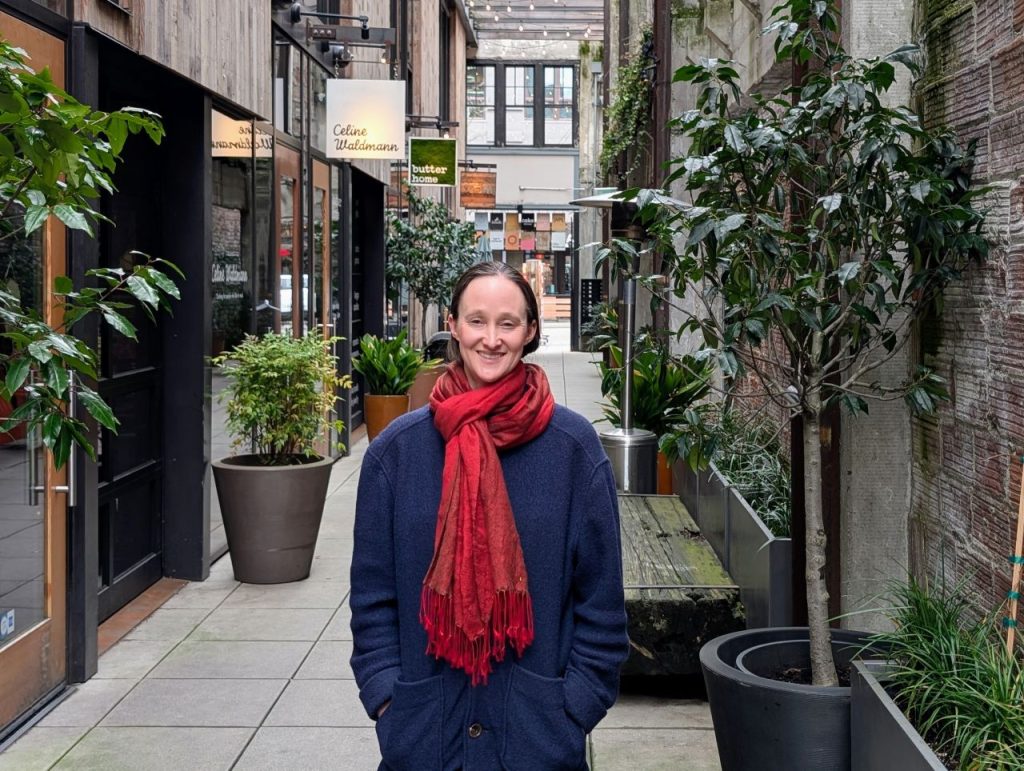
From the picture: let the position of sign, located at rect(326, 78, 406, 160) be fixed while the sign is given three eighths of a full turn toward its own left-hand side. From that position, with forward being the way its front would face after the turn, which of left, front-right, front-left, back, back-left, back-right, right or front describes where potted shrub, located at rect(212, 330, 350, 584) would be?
back-right

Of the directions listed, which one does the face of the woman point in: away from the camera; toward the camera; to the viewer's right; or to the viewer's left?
toward the camera

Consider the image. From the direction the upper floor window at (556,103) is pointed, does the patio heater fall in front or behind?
in front

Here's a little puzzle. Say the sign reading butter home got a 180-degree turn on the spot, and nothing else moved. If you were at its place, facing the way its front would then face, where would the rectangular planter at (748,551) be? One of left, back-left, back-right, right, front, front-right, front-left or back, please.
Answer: back

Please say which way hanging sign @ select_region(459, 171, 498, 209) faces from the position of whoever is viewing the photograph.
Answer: facing the viewer

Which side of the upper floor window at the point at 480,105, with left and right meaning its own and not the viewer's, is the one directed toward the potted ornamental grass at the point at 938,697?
front

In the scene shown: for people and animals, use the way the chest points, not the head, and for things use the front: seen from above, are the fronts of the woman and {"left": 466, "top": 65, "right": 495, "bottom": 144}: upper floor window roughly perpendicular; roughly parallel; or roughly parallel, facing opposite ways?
roughly parallel

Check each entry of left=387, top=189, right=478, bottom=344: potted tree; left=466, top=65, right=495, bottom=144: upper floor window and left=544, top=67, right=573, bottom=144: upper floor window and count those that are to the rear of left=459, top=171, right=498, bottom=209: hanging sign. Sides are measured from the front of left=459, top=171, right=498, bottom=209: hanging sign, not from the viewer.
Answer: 2

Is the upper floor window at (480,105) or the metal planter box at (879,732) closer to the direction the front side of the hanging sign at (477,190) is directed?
the metal planter box

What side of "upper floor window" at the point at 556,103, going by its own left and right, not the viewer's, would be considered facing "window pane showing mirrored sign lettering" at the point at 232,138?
front

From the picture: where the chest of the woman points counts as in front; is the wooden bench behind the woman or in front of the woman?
behind

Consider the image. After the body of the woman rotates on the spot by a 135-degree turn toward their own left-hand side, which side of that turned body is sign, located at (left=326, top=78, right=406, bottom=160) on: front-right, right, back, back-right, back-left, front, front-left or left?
front-left

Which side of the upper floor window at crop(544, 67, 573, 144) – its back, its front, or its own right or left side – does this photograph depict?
front

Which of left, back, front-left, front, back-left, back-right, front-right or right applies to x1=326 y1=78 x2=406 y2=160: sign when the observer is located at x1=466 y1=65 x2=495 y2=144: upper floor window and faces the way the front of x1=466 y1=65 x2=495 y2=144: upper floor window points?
front

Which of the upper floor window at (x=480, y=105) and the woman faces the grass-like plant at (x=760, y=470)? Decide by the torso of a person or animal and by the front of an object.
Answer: the upper floor window

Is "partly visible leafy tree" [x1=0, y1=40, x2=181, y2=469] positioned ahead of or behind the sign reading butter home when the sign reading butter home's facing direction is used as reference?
ahead

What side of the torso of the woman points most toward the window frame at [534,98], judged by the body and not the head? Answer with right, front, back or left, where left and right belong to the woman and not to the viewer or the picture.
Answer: back

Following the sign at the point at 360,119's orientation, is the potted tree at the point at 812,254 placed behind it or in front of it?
in front

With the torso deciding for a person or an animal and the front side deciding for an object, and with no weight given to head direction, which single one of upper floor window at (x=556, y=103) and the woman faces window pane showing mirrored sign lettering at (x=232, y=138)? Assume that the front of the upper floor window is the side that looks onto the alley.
the upper floor window
